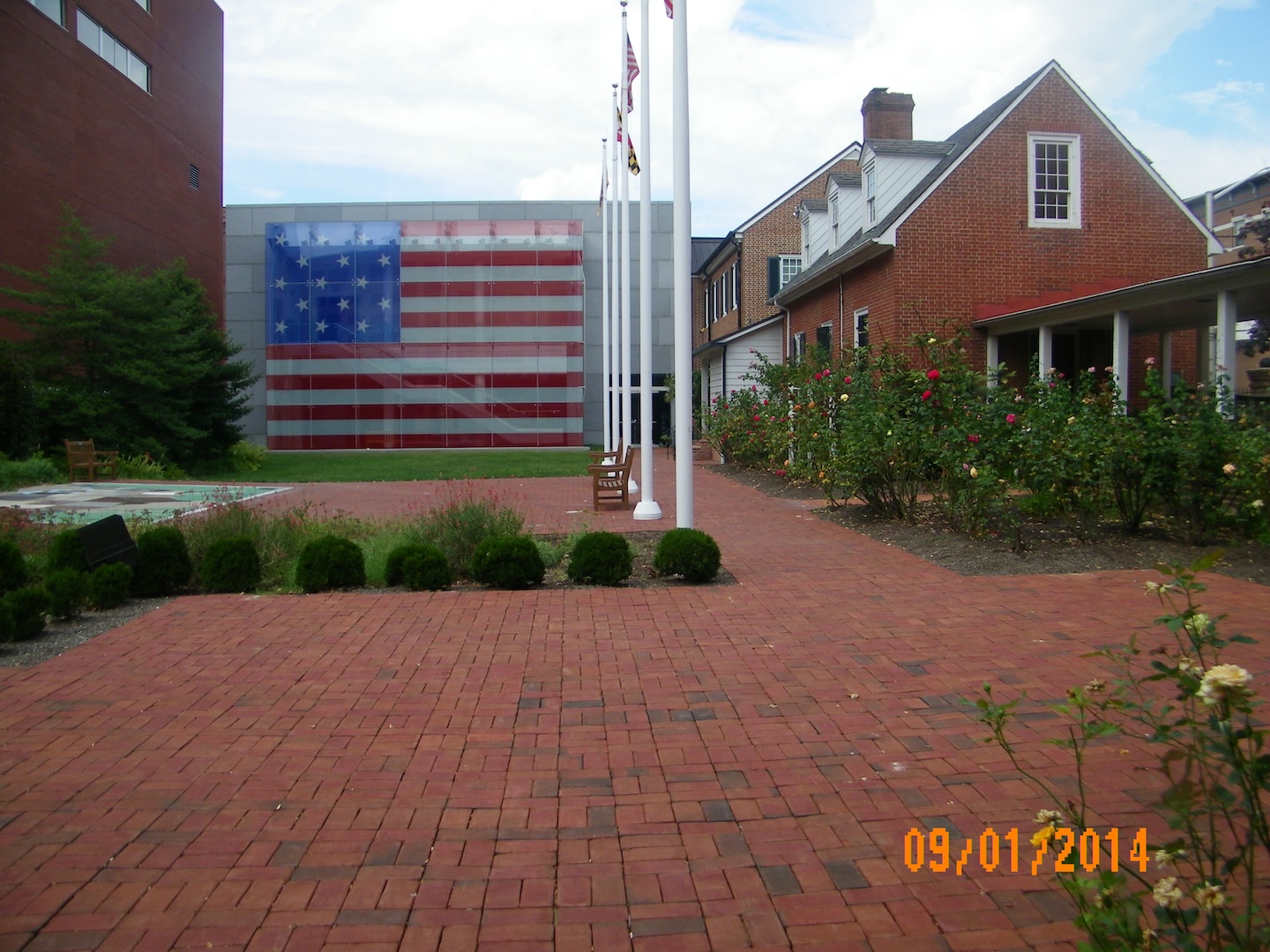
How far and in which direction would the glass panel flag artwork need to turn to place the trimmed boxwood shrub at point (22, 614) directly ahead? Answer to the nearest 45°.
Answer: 0° — it already faces it

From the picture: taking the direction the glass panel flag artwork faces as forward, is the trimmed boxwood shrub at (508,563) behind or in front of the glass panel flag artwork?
in front

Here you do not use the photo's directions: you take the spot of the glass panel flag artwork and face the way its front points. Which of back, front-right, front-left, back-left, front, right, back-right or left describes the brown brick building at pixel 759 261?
front-left

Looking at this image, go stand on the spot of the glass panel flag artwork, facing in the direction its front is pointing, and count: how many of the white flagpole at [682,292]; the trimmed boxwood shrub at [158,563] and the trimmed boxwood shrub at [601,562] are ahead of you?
3

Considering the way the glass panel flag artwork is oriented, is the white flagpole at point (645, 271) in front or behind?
in front

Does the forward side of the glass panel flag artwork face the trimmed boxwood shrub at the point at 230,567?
yes

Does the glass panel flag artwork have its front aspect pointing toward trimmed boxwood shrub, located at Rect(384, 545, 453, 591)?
yes

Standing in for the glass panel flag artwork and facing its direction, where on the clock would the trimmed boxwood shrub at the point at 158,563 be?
The trimmed boxwood shrub is roughly at 12 o'clock from the glass panel flag artwork.

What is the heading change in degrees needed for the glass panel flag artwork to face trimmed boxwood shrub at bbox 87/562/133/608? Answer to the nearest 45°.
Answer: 0° — it already faces it
